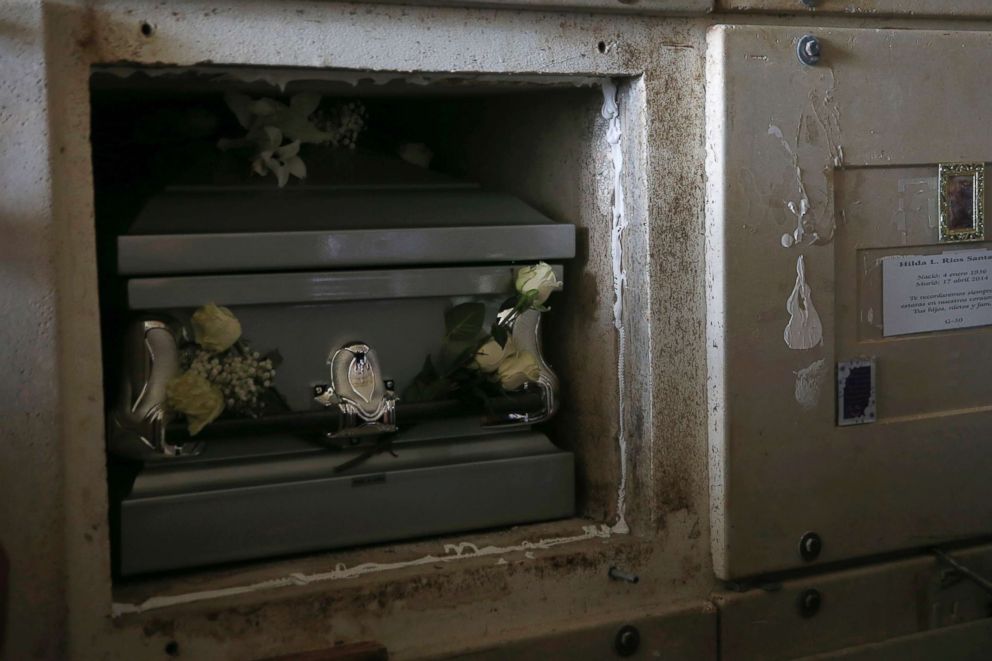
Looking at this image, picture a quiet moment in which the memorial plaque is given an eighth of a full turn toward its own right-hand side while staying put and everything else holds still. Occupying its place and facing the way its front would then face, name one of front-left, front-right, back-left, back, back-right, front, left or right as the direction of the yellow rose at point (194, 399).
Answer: front-right

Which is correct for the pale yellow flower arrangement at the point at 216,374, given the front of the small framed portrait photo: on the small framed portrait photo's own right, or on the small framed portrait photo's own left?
on the small framed portrait photo's own right

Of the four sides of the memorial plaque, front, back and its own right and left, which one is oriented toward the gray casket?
right

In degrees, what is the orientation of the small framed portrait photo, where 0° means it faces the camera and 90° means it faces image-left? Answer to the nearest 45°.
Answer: approximately 315°

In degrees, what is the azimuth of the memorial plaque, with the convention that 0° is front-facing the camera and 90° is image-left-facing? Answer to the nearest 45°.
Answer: approximately 315°

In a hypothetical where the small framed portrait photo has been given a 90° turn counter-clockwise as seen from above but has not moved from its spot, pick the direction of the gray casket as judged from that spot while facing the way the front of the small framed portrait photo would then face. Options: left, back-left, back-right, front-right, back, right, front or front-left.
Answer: back

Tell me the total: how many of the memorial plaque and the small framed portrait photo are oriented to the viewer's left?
0
